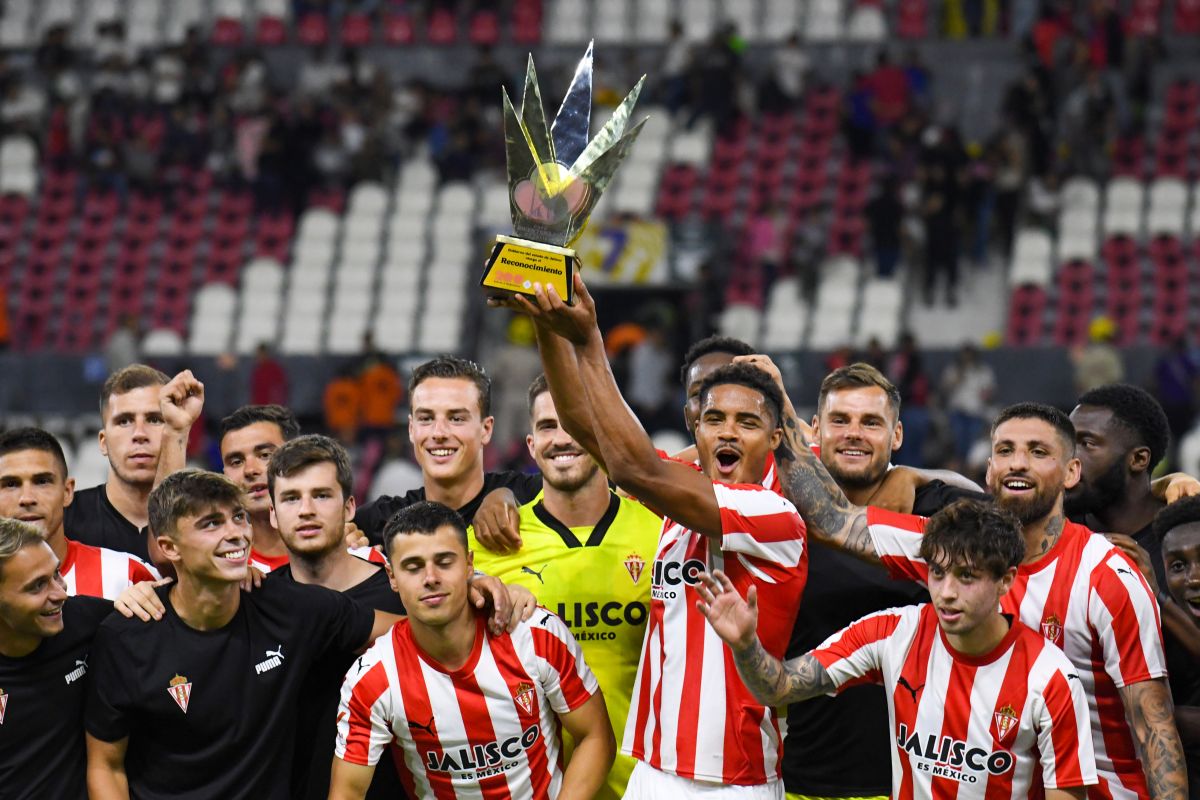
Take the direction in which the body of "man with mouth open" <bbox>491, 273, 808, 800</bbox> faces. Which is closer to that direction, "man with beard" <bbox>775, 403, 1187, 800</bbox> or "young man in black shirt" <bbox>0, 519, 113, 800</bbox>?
the young man in black shirt

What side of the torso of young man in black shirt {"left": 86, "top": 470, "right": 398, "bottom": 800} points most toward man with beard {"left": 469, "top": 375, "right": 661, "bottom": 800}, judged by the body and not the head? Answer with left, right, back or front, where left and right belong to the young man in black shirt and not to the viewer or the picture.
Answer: left

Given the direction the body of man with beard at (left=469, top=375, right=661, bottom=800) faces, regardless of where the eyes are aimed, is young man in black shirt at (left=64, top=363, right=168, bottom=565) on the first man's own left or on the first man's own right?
on the first man's own right

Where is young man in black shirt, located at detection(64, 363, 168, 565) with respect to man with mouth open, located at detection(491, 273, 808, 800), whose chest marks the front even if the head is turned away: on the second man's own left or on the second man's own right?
on the second man's own right

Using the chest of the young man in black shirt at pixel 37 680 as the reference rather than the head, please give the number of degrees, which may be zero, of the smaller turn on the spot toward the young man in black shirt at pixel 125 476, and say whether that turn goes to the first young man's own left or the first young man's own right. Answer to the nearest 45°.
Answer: approximately 135° to the first young man's own left

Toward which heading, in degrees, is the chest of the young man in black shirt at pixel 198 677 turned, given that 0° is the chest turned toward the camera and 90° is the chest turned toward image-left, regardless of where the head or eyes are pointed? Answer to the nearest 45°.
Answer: approximately 0°

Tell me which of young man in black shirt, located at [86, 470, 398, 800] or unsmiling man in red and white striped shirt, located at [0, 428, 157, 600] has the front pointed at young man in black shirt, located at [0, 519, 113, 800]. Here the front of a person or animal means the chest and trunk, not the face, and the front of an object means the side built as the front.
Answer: the unsmiling man in red and white striped shirt
